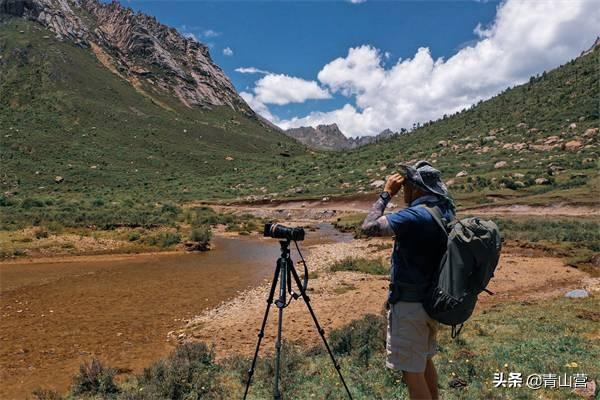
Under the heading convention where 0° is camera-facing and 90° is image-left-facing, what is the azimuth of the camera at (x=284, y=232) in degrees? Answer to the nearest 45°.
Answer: approximately 90°

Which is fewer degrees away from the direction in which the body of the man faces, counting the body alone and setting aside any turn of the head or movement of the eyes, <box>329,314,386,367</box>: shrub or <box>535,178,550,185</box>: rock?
the shrub

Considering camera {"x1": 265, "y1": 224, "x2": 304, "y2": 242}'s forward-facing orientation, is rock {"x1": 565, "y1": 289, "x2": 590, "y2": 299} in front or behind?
behind

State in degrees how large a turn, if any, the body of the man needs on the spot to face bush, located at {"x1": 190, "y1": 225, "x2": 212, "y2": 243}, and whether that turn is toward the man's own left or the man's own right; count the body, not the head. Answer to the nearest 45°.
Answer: approximately 45° to the man's own right

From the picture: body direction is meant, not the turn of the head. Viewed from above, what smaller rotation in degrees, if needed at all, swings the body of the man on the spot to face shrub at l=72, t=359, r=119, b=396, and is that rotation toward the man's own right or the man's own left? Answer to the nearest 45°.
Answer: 0° — they already face it

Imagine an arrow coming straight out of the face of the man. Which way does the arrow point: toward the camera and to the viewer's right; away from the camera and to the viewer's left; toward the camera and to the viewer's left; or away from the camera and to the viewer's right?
away from the camera and to the viewer's left

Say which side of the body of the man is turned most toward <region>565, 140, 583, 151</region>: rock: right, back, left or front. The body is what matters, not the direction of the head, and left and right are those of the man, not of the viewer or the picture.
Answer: right

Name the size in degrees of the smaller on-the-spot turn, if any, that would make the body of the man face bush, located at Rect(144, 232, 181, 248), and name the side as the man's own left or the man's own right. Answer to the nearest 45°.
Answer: approximately 45° to the man's own right

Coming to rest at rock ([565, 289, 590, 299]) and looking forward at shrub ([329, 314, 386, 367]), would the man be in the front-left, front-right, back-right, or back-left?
front-left

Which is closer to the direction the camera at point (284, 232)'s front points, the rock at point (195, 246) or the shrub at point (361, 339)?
the rock

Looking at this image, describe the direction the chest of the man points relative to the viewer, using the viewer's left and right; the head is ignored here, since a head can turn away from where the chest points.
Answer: facing to the left of the viewer

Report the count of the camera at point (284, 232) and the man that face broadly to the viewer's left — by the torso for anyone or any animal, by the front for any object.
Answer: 2

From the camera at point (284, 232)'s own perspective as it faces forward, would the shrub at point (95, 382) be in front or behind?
in front
